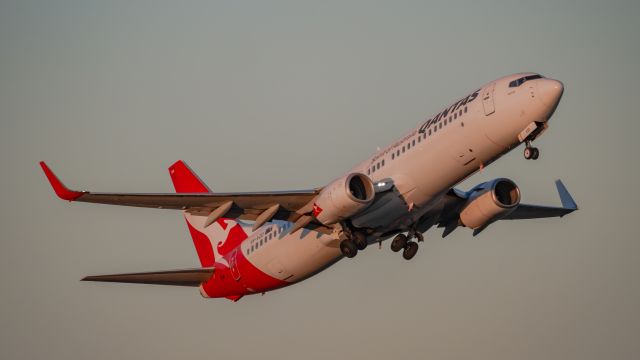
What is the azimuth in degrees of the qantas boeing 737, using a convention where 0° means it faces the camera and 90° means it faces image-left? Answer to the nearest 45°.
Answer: approximately 315°
